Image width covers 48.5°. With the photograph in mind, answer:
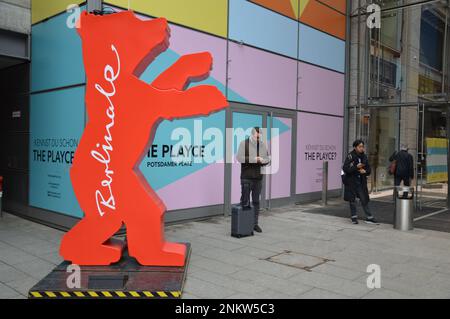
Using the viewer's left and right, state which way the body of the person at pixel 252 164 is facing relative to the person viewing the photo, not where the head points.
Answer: facing the viewer and to the right of the viewer

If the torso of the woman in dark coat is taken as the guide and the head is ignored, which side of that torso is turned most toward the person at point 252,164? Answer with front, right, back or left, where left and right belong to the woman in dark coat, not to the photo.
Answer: right

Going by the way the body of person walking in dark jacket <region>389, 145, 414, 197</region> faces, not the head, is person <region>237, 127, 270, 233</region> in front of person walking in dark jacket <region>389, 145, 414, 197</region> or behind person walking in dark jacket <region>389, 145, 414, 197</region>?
behind

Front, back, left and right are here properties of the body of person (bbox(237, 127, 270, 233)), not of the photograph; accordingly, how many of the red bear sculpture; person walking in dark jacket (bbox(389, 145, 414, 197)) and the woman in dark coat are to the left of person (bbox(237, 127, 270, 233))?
2

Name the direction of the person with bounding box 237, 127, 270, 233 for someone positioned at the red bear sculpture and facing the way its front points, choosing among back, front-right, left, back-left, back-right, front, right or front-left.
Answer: front-left

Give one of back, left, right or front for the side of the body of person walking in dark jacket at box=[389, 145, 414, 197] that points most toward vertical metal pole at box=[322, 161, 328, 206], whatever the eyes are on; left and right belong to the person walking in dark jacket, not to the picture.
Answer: left

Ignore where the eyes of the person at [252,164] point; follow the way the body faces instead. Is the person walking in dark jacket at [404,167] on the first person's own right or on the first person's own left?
on the first person's own left

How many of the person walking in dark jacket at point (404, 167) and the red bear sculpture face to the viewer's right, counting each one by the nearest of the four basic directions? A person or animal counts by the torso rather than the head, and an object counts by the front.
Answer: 1

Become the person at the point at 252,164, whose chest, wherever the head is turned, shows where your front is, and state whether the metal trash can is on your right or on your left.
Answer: on your left

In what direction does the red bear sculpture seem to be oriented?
to the viewer's right

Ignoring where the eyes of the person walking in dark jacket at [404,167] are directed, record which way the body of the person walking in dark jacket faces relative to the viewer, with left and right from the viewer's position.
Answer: facing away from the viewer

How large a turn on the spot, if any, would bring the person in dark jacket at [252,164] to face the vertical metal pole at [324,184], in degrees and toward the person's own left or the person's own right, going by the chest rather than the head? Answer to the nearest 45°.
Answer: approximately 90° to the person's own left

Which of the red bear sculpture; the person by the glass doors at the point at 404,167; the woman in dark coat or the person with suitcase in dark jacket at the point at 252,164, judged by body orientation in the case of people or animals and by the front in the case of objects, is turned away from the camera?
the person by the glass doors at the point at 404,167

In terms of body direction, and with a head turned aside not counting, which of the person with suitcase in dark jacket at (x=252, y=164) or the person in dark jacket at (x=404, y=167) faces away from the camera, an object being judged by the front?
the person in dark jacket at (x=404, y=167)

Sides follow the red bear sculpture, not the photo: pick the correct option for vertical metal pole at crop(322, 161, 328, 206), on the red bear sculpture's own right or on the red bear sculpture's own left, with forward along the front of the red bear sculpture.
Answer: on the red bear sculpture's own left

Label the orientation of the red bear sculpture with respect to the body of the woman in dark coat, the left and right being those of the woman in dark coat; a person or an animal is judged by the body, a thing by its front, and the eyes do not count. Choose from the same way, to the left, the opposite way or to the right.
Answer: to the left
